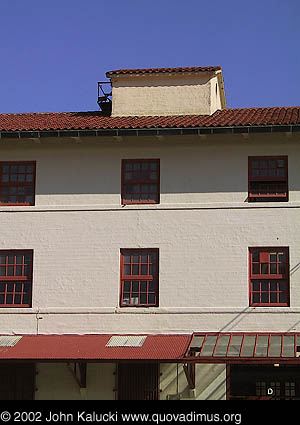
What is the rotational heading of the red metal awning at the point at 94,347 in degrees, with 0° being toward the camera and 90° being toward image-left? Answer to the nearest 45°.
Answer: approximately 0°

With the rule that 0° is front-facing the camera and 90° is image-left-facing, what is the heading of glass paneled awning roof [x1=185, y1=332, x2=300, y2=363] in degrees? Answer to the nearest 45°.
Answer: approximately 0°

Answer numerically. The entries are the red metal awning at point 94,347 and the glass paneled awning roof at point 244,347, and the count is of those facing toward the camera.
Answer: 2
